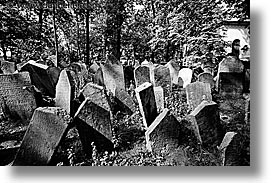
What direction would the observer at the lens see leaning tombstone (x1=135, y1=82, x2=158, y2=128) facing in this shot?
facing the viewer and to the right of the viewer

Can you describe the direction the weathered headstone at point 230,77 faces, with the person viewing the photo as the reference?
facing the viewer

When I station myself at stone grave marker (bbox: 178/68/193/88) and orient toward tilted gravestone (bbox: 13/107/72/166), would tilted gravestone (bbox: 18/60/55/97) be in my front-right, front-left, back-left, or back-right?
front-right

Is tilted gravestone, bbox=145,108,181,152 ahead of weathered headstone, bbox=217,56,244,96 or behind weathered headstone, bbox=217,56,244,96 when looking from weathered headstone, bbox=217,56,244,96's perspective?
ahead

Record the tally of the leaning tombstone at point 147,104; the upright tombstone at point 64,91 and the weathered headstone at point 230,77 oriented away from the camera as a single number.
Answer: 0

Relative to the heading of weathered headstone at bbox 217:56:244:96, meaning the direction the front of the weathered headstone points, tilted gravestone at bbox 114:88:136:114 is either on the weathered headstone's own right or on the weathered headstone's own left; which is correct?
on the weathered headstone's own right

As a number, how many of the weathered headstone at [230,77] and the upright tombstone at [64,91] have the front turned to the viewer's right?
0

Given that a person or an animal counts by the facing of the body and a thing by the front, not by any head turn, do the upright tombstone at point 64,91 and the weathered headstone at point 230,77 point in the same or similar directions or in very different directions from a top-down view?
same or similar directions

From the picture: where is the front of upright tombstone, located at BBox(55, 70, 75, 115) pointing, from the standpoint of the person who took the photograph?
facing the viewer and to the left of the viewer

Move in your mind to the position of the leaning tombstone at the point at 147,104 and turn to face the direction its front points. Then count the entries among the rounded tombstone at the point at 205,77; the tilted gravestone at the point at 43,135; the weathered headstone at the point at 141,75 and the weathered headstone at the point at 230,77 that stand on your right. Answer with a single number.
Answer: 1

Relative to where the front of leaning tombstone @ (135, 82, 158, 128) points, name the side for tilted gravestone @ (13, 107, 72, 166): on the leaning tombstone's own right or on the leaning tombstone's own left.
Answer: on the leaning tombstone's own right
